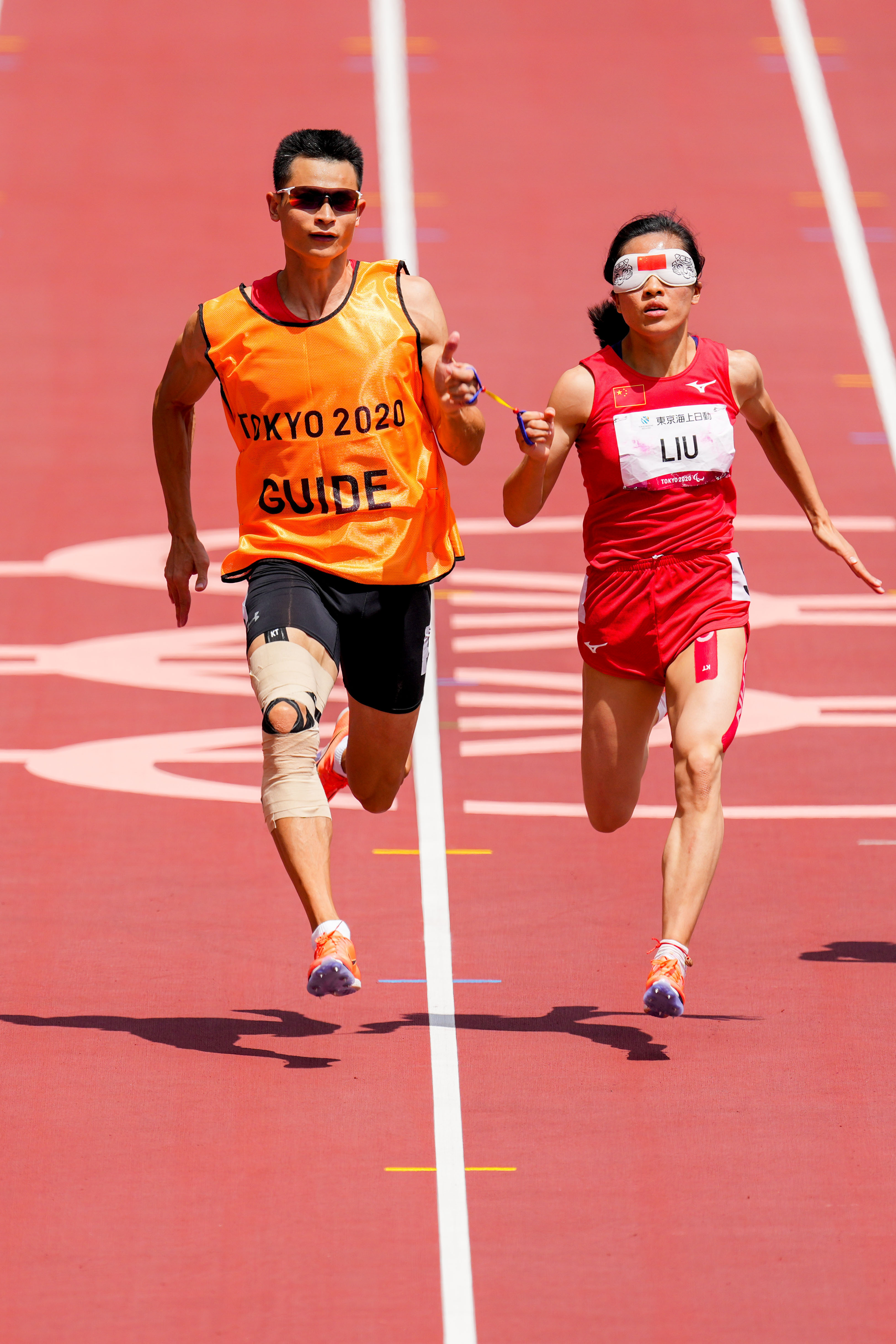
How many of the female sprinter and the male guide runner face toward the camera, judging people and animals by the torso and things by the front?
2

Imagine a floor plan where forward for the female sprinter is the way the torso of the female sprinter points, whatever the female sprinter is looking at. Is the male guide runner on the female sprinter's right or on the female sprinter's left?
on the female sprinter's right

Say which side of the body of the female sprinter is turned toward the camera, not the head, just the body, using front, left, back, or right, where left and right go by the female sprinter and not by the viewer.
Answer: front

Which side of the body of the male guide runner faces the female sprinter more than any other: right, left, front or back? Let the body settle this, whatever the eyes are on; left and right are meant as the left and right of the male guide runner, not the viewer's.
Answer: left
